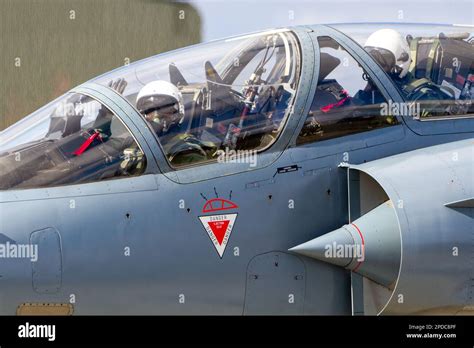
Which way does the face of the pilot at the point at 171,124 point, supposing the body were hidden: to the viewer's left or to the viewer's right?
to the viewer's left

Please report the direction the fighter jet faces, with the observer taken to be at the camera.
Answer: facing to the left of the viewer
